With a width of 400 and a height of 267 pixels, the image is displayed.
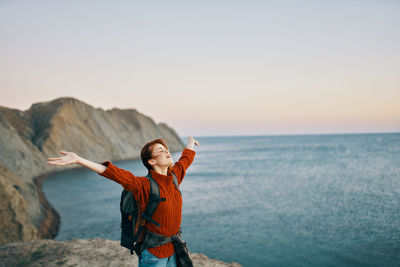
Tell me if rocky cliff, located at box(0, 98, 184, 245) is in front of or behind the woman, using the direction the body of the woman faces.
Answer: behind

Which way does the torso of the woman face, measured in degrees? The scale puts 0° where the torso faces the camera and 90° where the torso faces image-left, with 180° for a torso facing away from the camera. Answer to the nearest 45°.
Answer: approximately 315°

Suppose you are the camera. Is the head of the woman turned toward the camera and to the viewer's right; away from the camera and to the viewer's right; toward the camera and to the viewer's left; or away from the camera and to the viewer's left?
toward the camera and to the viewer's right
